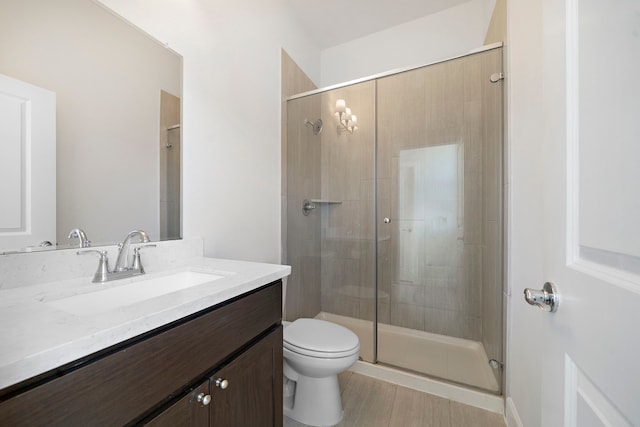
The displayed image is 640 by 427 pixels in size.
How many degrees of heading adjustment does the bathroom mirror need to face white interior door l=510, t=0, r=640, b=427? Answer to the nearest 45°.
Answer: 0° — it already faces it

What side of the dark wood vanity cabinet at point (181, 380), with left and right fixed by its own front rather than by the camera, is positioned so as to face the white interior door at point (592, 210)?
front

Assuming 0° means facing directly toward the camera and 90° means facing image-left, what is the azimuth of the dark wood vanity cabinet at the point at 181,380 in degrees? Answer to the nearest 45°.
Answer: approximately 315°

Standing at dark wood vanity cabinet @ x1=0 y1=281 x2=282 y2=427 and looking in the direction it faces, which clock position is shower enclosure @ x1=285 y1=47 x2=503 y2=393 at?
The shower enclosure is roughly at 10 o'clock from the dark wood vanity cabinet.

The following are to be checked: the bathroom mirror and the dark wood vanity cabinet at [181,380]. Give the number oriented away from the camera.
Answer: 0

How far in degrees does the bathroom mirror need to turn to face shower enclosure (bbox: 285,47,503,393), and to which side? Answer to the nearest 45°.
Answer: approximately 45° to its left

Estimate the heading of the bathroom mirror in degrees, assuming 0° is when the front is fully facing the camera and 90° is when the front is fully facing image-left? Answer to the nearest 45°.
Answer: approximately 315°
